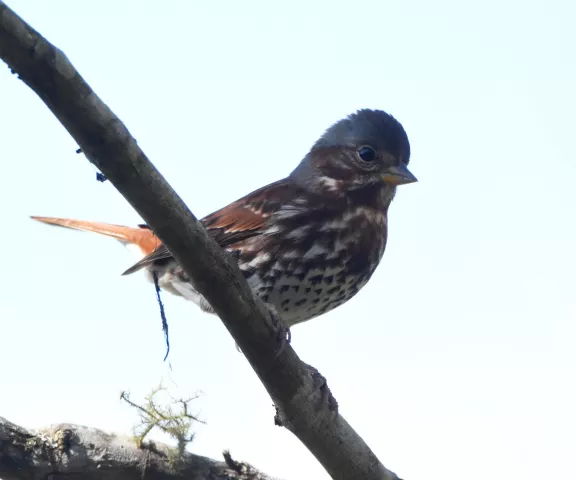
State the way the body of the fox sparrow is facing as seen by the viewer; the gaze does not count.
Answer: to the viewer's right
